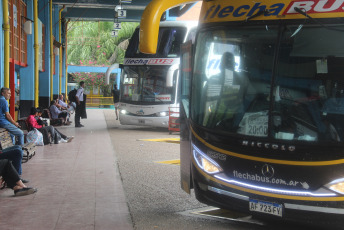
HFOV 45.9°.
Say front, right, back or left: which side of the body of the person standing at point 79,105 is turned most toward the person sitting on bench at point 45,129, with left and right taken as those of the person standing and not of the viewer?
right

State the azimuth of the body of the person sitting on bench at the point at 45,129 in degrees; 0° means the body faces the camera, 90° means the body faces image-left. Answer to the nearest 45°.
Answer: approximately 270°

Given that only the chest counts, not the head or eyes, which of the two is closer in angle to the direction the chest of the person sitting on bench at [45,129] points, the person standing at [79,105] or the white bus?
the white bus
